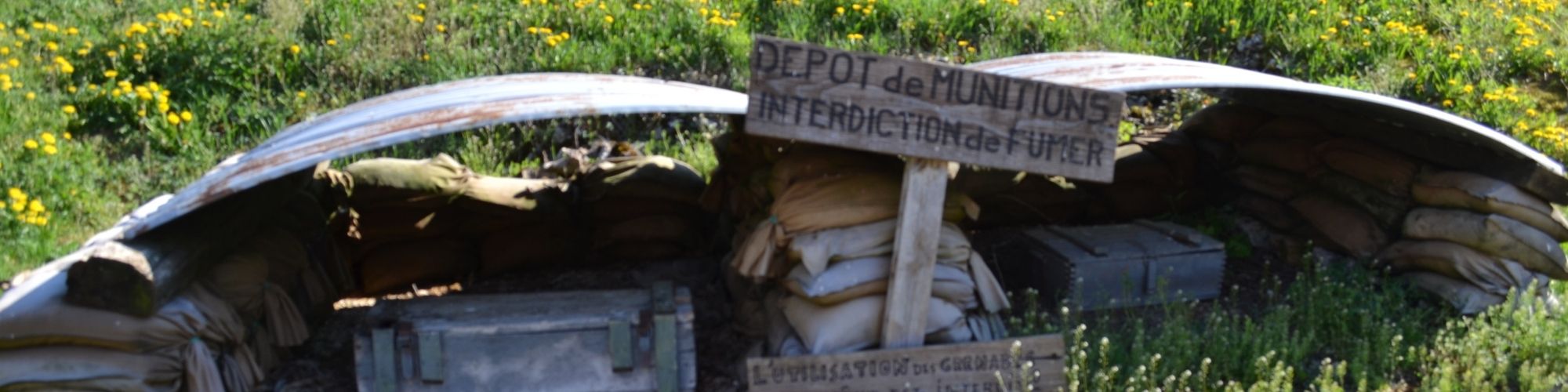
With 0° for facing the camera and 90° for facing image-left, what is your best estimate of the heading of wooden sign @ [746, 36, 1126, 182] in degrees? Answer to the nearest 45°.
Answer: approximately 0°

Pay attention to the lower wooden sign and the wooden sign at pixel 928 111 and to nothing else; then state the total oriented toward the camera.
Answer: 2

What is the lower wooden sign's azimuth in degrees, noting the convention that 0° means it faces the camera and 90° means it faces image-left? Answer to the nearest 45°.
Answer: approximately 0°

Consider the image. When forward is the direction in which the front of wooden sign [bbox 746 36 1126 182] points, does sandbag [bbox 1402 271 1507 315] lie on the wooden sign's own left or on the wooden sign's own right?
on the wooden sign's own left

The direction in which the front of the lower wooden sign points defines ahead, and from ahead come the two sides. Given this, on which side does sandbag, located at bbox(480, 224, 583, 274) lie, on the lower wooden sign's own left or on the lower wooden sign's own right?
on the lower wooden sign's own right

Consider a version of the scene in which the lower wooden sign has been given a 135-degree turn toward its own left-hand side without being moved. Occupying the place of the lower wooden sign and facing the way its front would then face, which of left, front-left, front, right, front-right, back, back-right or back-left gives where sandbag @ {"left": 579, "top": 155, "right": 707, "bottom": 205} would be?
left

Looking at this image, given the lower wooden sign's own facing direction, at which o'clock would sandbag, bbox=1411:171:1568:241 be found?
The sandbag is roughly at 8 o'clock from the lower wooden sign.
